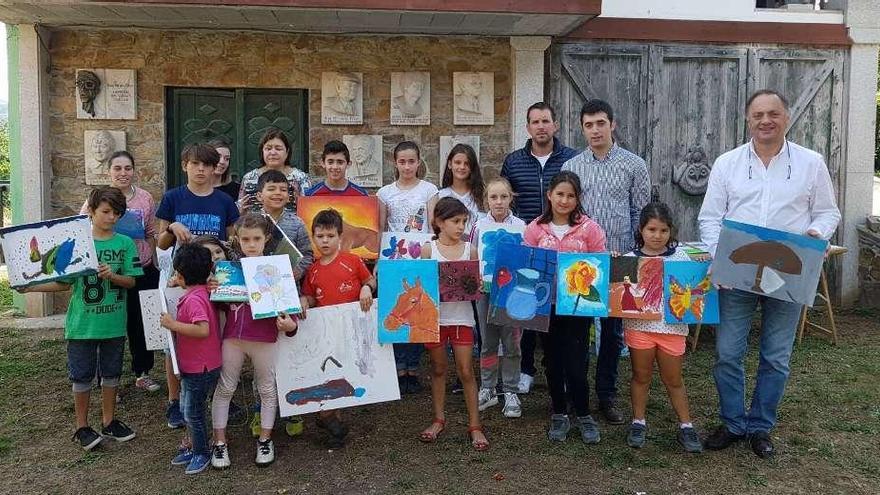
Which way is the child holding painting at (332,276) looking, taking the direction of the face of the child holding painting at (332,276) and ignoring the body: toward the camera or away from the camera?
toward the camera

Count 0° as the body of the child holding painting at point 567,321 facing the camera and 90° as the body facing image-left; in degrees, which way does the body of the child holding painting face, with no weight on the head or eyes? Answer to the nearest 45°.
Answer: approximately 0°

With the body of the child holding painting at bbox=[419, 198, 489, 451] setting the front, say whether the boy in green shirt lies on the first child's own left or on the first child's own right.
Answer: on the first child's own right

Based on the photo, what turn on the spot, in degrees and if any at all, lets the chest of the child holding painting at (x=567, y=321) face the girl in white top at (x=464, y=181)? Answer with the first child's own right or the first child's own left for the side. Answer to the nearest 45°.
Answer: approximately 135° to the first child's own right

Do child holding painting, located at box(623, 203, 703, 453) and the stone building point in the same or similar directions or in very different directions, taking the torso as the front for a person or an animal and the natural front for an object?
same or similar directions

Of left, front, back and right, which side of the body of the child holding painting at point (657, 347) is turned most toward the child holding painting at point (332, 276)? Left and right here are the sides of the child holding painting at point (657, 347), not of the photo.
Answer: right

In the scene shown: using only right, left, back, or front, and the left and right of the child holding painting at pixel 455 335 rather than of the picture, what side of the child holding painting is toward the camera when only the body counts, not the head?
front

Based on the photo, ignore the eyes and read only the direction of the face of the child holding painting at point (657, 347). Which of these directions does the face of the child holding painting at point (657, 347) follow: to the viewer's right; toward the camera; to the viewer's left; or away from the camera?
toward the camera

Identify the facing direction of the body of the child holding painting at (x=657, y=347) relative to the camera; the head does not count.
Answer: toward the camera

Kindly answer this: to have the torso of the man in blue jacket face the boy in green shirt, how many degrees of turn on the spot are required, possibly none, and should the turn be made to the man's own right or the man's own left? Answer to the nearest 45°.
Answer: approximately 45° to the man's own right

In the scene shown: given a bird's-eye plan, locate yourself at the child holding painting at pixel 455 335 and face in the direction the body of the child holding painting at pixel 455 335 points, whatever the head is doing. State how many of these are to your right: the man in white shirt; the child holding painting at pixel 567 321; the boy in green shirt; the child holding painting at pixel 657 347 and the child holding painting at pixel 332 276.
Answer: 2

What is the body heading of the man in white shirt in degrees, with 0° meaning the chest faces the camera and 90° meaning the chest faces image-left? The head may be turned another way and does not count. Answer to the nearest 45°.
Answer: approximately 0°

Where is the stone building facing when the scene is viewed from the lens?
facing the viewer

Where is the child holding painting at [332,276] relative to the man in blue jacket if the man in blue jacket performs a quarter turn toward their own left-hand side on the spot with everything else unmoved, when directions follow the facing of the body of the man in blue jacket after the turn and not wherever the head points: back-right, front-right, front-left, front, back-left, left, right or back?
back-right
